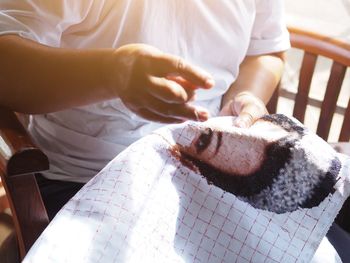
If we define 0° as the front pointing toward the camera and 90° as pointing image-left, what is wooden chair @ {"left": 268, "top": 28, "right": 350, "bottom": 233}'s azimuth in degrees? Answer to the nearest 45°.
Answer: approximately 45°

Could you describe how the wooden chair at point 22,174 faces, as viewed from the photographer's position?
facing the viewer and to the right of the viewer
